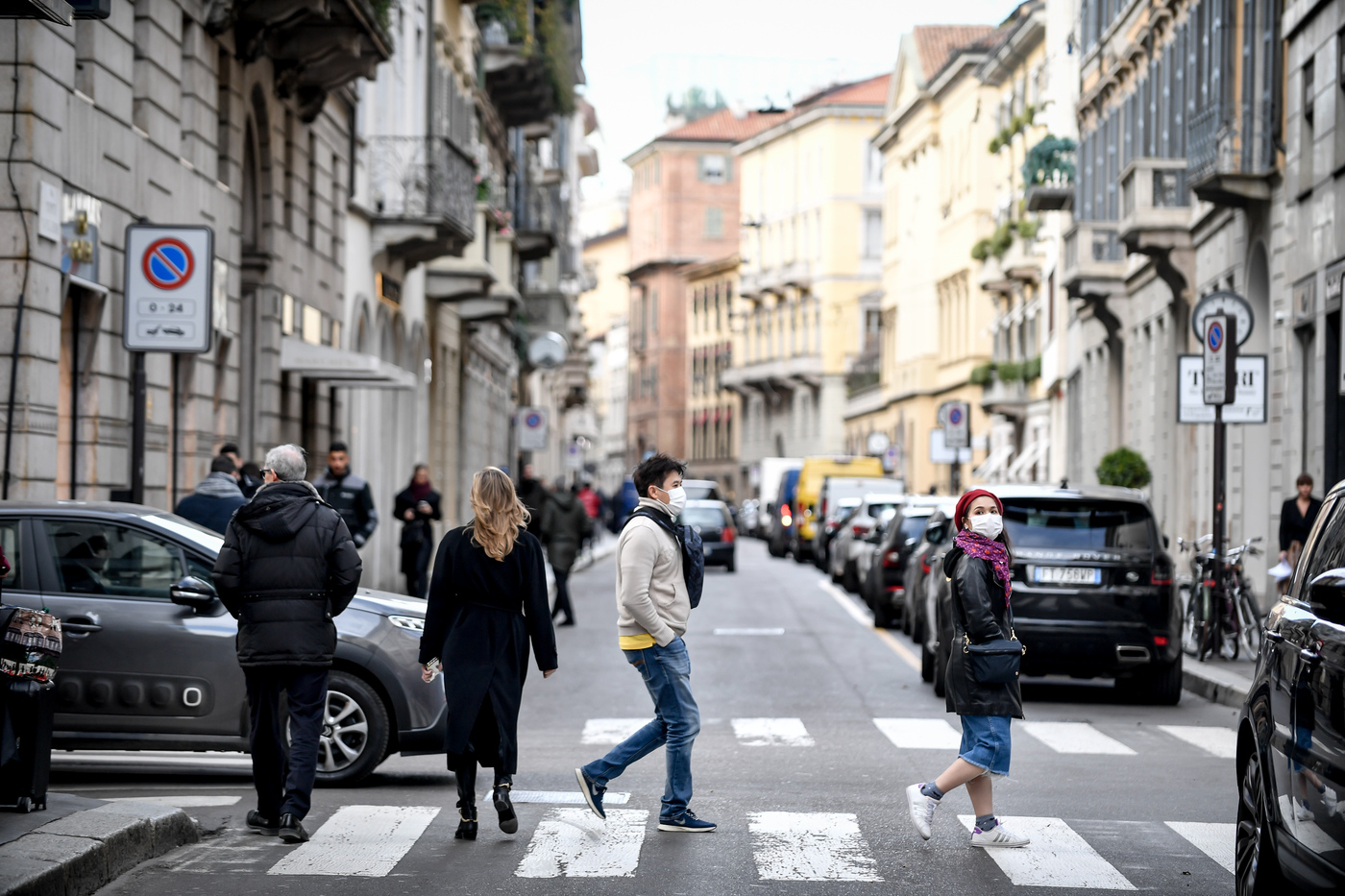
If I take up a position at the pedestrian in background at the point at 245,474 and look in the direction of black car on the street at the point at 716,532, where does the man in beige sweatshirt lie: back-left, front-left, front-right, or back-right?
back-right

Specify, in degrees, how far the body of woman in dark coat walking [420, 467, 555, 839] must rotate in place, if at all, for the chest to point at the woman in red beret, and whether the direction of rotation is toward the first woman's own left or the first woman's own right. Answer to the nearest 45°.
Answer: approximately 90° to the first woman's own right

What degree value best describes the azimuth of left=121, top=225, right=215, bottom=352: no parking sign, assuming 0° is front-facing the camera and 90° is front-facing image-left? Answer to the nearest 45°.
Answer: approximately 0°

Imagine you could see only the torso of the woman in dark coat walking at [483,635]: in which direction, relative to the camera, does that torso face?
away from the camera

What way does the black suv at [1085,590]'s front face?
away from the camera

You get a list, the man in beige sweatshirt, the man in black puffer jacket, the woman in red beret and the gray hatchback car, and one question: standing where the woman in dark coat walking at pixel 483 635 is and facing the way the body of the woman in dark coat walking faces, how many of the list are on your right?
2

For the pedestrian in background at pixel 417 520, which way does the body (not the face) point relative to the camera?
toward the camera

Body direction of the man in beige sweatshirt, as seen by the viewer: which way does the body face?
to the viewer's right

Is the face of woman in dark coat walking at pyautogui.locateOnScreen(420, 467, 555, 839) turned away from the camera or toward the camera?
away from the camera
